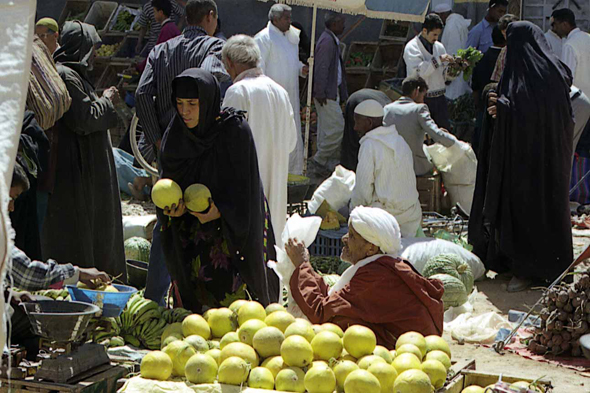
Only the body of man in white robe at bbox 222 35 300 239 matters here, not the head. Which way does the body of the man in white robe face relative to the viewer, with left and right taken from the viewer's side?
facing away from the viewer and to the left of the viewer

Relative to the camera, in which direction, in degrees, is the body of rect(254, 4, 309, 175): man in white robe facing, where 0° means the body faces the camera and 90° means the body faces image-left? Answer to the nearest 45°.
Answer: approximately 315°

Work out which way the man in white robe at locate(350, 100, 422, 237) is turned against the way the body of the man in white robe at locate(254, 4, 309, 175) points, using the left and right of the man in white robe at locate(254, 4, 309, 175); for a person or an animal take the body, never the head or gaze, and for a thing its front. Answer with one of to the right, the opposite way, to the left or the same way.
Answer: the opposite way

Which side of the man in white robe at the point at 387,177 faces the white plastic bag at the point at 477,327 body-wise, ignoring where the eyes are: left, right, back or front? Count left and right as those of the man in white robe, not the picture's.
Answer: back

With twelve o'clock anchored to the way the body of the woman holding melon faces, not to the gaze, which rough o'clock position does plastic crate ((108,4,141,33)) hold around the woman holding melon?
The plastic crate is roughly at 4 o'clock from the woman holding melon.

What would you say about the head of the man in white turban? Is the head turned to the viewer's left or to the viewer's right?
to the viewer's left

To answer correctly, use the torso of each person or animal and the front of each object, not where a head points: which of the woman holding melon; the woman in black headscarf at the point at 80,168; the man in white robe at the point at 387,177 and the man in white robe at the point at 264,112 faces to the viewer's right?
the woman in black headscarf

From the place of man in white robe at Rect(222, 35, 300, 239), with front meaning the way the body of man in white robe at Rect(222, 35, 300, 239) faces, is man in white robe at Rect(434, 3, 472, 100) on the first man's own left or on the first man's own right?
on the first man's own right

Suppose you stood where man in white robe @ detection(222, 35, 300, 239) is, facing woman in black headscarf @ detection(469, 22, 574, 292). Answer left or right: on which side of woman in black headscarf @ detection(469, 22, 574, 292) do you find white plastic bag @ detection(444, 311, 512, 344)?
right

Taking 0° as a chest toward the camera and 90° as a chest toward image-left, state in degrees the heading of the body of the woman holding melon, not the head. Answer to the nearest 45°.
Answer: approximately 45°
